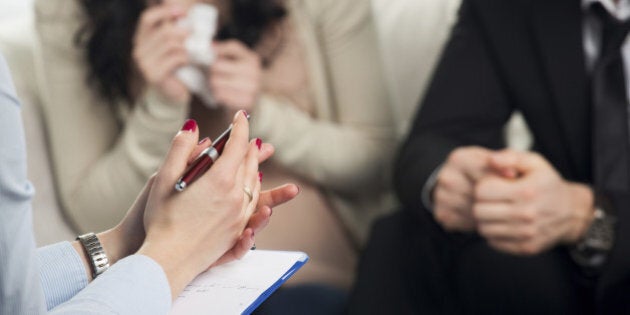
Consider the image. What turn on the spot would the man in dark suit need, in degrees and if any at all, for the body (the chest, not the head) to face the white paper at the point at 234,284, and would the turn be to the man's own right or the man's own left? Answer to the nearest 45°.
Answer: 0° — they already face it

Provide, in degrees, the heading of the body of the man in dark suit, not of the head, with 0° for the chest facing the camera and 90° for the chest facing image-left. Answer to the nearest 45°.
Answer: approximately 0°

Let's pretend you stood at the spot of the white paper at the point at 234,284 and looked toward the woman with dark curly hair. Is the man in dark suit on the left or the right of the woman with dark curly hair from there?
right

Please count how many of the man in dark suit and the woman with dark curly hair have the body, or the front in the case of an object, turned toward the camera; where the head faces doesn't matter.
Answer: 2

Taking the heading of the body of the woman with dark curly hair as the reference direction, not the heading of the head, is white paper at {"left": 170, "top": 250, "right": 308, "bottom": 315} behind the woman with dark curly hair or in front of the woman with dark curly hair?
in front
